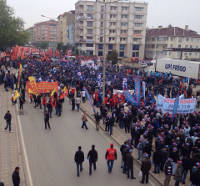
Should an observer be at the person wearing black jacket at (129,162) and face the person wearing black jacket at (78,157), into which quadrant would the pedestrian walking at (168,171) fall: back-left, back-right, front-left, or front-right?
back-left

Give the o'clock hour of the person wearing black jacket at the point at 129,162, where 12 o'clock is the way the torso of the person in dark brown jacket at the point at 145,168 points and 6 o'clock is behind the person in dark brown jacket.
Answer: The person wearing black jacket is roughly at 10 o'clock from the person in dark brown jacket.

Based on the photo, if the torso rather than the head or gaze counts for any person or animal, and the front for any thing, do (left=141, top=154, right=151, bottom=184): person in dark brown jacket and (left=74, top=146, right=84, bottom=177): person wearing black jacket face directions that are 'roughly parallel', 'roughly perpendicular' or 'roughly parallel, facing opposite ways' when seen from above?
roughly parallel

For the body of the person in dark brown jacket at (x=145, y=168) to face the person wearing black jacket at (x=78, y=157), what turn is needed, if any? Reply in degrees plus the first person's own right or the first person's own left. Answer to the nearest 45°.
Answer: approximately 90° to the first person's own left

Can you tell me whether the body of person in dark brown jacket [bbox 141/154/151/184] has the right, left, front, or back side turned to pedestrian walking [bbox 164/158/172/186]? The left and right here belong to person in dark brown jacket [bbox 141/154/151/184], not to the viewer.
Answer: right

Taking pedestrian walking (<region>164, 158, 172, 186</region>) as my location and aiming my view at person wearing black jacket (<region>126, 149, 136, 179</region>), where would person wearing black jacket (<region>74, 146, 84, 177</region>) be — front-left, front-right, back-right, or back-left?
front-left

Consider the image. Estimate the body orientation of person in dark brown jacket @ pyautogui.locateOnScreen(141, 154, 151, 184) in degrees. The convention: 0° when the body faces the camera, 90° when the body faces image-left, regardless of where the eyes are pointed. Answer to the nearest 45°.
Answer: approximately 180°

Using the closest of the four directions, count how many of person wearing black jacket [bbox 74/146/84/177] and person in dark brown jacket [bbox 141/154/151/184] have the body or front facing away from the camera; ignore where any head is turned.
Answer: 2

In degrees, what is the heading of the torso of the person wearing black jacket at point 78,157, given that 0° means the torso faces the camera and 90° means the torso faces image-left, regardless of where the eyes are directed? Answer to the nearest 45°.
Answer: approximately 180°

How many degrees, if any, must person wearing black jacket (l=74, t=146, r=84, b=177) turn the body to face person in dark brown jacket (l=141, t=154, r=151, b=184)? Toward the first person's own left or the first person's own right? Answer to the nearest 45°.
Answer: approximately 90° to the first person's own right

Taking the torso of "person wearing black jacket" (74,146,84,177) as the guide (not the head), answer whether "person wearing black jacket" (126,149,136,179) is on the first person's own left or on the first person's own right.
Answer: on the first person's own right
